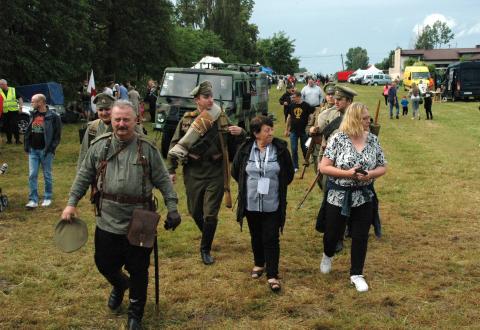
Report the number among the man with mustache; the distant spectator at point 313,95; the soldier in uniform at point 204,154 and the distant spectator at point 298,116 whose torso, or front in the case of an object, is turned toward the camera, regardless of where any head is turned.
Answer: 4

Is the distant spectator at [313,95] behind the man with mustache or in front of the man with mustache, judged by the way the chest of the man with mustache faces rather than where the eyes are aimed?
behind

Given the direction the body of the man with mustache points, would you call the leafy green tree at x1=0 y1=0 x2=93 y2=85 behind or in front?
behind

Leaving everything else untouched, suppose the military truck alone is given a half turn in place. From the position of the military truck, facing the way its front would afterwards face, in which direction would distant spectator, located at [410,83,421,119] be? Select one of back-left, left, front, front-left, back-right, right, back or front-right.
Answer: front

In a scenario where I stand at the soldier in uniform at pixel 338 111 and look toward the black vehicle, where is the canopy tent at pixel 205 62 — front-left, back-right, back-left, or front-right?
front-left

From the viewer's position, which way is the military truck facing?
facing the viewer and to the left of the viewer

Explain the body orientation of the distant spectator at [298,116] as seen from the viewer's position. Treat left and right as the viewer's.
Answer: facing the viewer

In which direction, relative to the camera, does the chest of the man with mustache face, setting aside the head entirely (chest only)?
toward the camera

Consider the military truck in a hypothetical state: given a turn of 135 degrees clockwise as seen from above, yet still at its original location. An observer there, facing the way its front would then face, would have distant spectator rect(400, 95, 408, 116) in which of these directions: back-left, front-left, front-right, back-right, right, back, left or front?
front-right

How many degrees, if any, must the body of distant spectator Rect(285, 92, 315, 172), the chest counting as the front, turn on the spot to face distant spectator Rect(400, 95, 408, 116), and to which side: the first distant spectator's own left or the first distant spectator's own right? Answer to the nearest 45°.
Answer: approximately 180°

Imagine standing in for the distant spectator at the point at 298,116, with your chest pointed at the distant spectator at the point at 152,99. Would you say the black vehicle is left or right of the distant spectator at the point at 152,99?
right

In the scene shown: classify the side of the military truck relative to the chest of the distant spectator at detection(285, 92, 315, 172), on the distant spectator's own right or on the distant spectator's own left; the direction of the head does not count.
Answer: on the distant spectator's own right

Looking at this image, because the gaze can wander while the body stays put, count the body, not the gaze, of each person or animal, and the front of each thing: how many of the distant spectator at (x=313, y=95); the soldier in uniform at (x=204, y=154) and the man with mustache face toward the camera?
3

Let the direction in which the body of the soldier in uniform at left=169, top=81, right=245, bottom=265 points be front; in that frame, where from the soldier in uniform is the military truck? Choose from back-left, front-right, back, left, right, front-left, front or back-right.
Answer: back

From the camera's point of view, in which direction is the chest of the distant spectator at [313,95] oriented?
toward the camera
